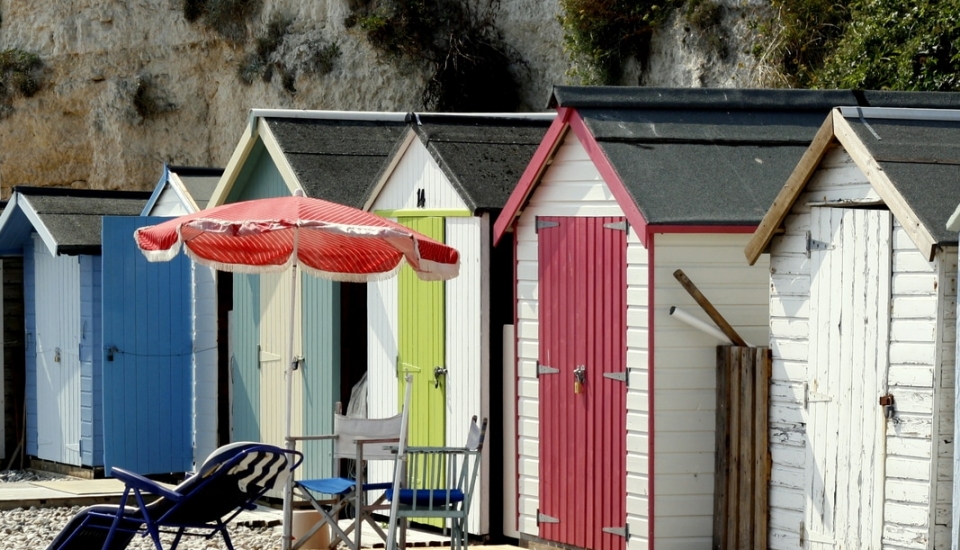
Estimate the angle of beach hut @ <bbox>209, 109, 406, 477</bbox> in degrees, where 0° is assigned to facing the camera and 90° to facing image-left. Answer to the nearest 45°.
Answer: approximately 45°

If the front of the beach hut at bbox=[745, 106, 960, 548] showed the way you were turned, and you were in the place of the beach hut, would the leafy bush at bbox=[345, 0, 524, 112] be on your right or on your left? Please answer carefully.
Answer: on your right

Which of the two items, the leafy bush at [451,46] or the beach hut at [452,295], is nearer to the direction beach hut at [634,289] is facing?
the beach hut

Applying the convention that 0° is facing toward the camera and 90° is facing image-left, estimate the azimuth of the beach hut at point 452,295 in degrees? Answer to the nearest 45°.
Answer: approximately 45°

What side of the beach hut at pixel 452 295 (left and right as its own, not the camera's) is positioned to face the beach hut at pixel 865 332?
left

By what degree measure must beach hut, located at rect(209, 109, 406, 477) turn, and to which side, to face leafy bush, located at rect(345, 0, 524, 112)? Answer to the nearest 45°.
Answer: approximately 135° to its right

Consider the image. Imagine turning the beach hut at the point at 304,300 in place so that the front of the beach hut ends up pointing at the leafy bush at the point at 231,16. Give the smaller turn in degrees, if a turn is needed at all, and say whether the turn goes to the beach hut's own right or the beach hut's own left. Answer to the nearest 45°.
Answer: approximately 135° to the beach hut's own right

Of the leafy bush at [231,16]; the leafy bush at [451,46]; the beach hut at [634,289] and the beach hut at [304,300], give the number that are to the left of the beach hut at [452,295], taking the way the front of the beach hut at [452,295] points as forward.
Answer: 1

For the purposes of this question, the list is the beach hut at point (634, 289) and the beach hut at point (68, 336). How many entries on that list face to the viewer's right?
0

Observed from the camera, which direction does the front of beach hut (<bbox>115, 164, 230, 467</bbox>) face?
facing the viewer and to the left of the viewer

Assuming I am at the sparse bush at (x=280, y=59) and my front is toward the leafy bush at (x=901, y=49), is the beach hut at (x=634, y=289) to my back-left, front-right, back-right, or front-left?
front-right

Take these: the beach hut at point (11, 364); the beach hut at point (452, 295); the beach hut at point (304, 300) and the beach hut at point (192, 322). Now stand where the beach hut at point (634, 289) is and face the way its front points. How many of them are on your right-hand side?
4

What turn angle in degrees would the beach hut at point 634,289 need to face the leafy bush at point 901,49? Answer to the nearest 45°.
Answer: approximately 180°

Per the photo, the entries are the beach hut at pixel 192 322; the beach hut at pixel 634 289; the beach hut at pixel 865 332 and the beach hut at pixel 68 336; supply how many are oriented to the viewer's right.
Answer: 0

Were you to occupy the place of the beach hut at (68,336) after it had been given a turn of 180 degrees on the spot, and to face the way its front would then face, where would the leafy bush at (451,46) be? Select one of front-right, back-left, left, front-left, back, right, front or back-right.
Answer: front

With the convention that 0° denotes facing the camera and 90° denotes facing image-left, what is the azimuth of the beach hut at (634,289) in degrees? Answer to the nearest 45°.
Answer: approximately 45°

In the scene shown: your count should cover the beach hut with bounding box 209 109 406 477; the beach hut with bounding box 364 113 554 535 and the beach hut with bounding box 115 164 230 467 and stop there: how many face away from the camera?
0
